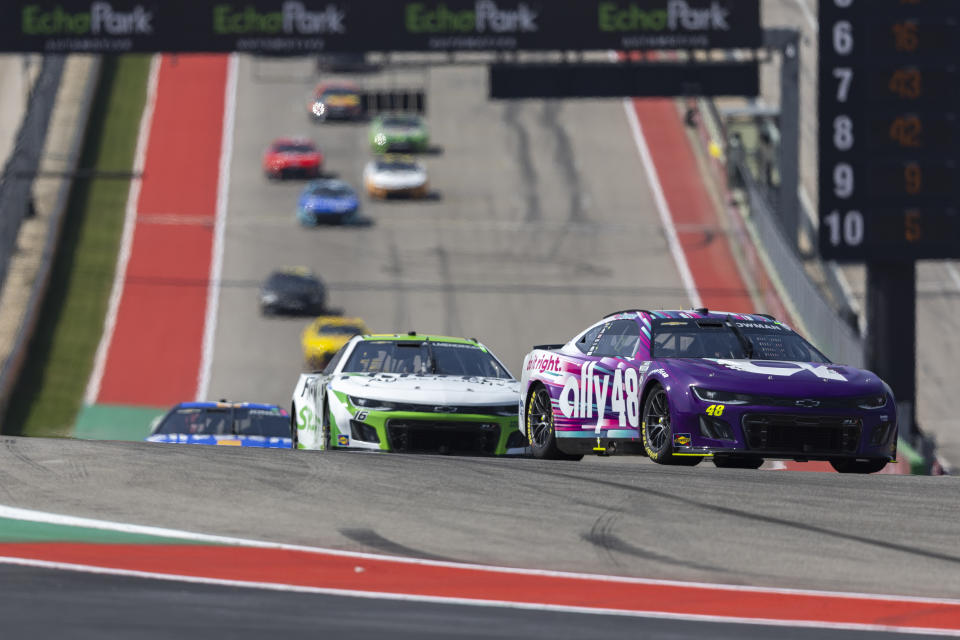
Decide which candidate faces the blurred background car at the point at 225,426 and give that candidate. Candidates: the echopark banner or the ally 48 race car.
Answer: the echopark banner

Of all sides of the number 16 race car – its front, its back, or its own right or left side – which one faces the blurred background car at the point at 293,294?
back

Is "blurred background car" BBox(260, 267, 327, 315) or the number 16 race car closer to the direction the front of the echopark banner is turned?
the number 16 race car

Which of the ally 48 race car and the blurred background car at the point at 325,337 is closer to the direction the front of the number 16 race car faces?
the ally 48 race car

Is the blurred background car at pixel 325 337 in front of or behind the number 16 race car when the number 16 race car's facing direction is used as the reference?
behind

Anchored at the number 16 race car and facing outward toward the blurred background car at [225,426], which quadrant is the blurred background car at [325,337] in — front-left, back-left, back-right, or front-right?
front-right

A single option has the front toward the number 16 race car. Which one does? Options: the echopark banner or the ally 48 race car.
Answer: the echopark banner

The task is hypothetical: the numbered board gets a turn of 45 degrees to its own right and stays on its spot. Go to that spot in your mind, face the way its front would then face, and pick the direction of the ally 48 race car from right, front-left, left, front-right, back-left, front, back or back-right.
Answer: front-left

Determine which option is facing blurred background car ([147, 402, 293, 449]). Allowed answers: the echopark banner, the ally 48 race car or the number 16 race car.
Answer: the echopark banner

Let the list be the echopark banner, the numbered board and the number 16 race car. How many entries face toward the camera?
3

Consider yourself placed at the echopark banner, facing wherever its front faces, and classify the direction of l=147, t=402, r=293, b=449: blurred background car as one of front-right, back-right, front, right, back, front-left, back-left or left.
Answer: front

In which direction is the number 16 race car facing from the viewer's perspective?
toward the camera

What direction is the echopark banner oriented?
toward the camera

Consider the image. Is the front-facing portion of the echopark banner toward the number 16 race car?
yes

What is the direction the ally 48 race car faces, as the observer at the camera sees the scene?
facing the viewer and to the right of the viewer

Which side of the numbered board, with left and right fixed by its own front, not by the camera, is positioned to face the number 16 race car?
front
